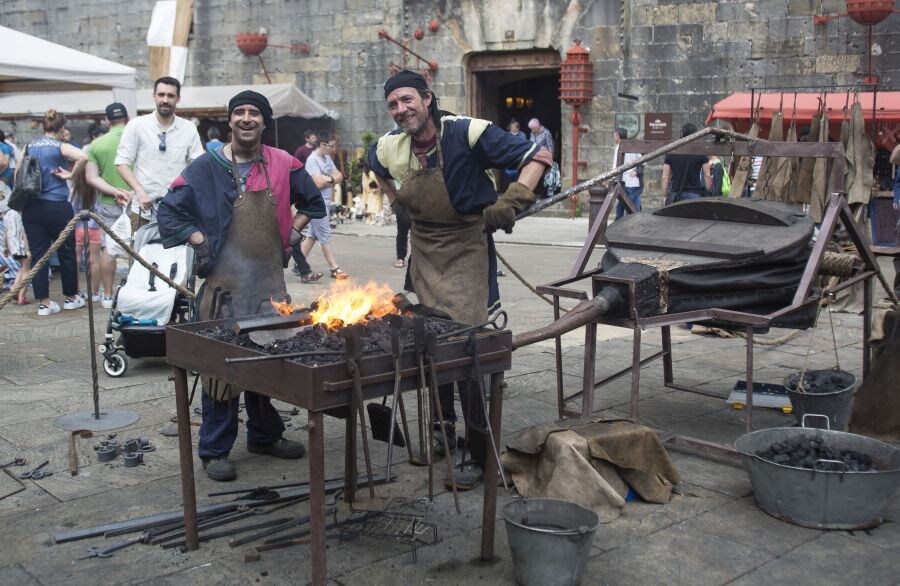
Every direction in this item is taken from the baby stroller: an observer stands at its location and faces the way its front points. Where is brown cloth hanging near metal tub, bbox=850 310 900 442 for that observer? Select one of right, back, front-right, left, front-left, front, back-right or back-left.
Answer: left

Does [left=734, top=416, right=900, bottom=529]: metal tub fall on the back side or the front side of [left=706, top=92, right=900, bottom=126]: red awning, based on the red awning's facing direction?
on the front side

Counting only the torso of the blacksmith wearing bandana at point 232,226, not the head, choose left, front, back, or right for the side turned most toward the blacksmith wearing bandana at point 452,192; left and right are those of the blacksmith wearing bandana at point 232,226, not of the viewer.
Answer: left

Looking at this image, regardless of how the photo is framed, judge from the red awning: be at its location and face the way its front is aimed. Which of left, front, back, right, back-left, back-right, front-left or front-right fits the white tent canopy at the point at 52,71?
front-right

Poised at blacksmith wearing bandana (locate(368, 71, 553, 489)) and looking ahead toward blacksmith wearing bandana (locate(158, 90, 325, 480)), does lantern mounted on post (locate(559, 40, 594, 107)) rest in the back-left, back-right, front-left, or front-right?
back-right

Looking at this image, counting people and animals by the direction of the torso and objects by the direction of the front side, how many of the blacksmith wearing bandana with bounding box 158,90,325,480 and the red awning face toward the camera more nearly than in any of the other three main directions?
2

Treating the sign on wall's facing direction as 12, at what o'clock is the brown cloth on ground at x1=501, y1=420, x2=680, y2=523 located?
The brown cloth on ground is roughly at 12 o'clock from the sign on wall.

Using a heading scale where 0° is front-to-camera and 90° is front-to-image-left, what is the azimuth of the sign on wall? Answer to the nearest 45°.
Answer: approximately 0°

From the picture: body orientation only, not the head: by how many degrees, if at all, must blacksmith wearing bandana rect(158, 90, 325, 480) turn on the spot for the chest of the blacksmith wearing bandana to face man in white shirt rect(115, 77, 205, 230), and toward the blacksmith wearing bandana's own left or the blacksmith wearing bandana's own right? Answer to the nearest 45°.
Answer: approximately 180°

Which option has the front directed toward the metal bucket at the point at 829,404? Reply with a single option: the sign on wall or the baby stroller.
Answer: the sign on wall

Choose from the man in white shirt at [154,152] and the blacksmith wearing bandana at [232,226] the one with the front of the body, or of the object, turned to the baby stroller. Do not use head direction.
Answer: the man in white shirt
